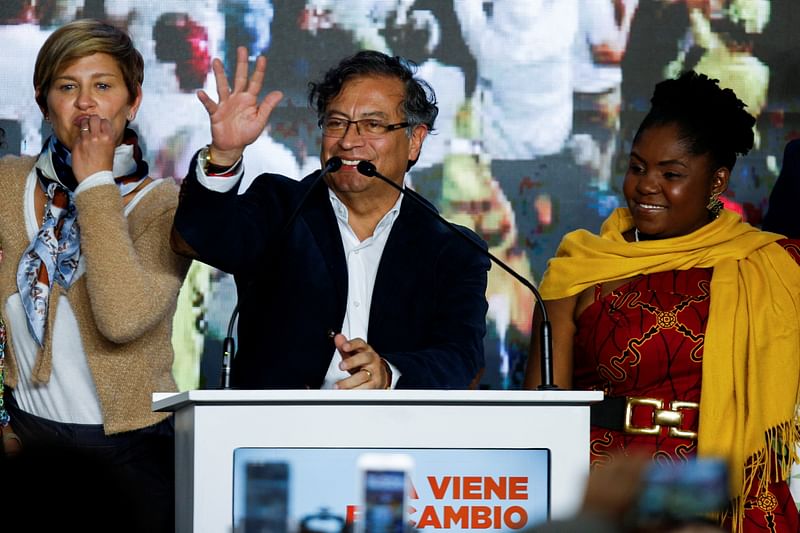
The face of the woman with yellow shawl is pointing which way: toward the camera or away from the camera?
toward the camera

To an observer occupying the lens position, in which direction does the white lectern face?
facing the viewer

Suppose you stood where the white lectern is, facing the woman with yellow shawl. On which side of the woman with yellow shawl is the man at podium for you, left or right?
left

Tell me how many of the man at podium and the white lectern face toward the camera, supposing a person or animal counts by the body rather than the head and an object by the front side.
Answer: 2

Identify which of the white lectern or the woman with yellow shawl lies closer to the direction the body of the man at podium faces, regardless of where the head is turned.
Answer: the white lectern

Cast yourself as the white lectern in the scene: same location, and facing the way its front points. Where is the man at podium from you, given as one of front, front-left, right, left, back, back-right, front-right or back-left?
back

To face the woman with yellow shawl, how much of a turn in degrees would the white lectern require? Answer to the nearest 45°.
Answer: approximately 135° to its left

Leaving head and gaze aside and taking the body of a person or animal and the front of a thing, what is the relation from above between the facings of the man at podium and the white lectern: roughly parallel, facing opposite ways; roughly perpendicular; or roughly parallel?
roughly parallel

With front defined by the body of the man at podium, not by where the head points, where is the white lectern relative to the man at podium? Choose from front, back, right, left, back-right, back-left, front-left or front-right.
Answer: front

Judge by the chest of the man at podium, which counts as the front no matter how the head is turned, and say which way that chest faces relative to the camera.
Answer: toward the camera

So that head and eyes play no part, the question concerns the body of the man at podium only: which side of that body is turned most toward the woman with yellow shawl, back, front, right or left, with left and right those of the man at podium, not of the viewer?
left
